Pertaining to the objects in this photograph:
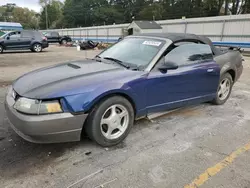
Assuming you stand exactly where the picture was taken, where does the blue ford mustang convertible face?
facing the viewer and to the left of the viewer

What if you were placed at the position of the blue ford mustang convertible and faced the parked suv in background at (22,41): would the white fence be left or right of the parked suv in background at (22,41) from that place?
right

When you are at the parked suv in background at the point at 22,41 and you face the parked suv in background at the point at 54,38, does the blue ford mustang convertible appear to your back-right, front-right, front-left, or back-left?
back-right

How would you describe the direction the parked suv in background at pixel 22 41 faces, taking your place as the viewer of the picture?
facing to the left of the viewer

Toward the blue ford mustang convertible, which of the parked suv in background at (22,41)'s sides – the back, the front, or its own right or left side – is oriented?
left

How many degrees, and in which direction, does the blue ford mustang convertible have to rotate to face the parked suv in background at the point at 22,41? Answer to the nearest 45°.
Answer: approximately 90° to its right

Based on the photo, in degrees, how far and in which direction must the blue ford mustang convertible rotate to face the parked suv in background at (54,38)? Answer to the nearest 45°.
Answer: approximately 135° to its right

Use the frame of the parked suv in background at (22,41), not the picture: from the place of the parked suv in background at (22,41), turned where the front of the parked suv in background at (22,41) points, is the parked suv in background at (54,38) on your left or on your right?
on your right

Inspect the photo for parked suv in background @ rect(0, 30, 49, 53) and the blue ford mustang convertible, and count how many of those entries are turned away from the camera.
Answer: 0
